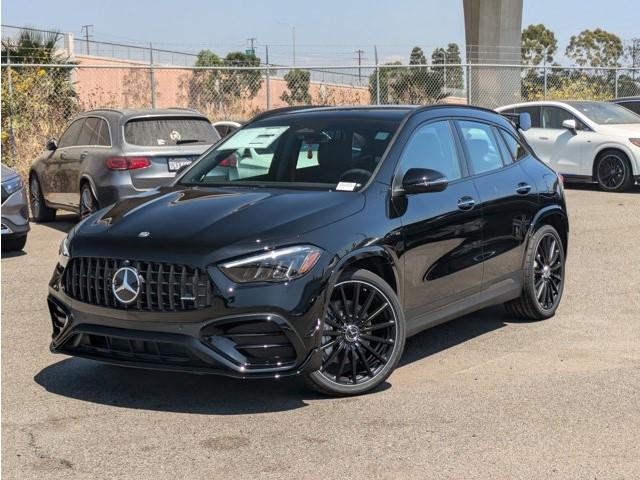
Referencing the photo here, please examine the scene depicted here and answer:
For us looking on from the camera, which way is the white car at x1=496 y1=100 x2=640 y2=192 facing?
facing the viewer and to the right of the viewer

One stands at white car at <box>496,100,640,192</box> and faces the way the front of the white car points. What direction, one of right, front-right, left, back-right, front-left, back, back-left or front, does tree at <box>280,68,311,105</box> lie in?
back

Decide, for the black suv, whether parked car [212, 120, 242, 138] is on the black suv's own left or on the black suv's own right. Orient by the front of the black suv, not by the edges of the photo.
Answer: on the black suv's own right

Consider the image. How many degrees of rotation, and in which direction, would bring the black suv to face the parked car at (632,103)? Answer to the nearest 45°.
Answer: approximately 180°

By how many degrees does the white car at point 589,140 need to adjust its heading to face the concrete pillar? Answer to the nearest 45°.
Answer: approximately 135° to its left

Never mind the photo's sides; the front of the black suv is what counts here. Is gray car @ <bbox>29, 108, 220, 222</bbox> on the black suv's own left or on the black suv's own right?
on the black suv's own right

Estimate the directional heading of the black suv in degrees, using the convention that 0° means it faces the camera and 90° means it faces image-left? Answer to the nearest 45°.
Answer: approximately 45°

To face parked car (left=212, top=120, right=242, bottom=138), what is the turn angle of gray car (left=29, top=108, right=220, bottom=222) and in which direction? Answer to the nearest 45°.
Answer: approximately 45° to its right

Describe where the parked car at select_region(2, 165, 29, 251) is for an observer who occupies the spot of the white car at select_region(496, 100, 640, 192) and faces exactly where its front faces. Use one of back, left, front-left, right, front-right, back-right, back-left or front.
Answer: right

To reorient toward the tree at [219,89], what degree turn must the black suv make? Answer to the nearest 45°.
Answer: approximately 135° to its right

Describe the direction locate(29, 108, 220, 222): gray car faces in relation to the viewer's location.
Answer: facing away from the viewer and to the left of the viewer

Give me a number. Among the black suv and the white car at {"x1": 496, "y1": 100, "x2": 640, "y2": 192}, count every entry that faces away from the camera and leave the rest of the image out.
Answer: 0

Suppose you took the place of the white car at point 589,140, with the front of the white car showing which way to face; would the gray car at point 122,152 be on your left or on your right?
on your right

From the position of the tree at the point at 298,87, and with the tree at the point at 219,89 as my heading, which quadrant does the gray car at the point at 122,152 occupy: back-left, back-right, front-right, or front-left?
front-left
